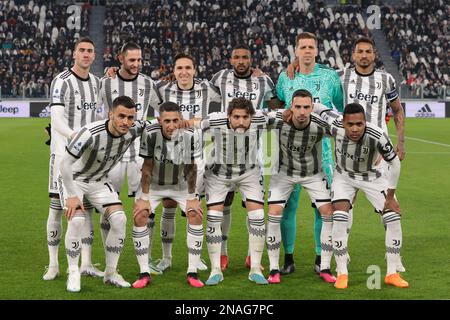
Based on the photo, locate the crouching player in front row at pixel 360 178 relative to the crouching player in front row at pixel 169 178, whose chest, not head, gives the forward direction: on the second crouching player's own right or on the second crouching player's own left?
on the second crouching player's own left

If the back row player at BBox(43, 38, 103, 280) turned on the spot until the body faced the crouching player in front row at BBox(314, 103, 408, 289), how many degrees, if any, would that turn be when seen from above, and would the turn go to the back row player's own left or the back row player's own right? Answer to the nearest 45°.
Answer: approximately 45° to the back row player's own left

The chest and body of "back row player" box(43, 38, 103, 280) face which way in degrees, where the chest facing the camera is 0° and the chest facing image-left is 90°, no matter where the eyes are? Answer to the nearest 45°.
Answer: approximately 315°

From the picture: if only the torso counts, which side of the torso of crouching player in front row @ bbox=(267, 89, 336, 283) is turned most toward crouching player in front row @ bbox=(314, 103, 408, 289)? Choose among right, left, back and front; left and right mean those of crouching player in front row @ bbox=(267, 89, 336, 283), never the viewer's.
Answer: left

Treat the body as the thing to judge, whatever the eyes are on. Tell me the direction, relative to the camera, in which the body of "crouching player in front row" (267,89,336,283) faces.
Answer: toward the camera

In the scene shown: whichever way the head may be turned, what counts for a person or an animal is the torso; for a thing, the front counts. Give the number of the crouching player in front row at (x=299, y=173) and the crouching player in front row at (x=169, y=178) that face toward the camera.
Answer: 2

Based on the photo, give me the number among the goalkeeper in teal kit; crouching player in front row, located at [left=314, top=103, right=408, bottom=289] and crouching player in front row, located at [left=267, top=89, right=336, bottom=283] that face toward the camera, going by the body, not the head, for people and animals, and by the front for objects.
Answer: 3

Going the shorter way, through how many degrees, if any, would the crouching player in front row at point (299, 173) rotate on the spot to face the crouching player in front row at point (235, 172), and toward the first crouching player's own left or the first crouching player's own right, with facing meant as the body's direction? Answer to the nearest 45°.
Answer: approximately 90° to the first crouching player's own right

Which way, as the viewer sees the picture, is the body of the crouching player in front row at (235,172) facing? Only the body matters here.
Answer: toward the camera

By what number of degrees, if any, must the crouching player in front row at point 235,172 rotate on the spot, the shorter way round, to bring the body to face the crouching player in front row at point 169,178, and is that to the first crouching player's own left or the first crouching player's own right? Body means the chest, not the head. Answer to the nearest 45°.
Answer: approximately 90° to the first crouching player's own right

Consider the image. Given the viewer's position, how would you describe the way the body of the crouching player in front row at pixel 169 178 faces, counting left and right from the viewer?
facing the viewer
